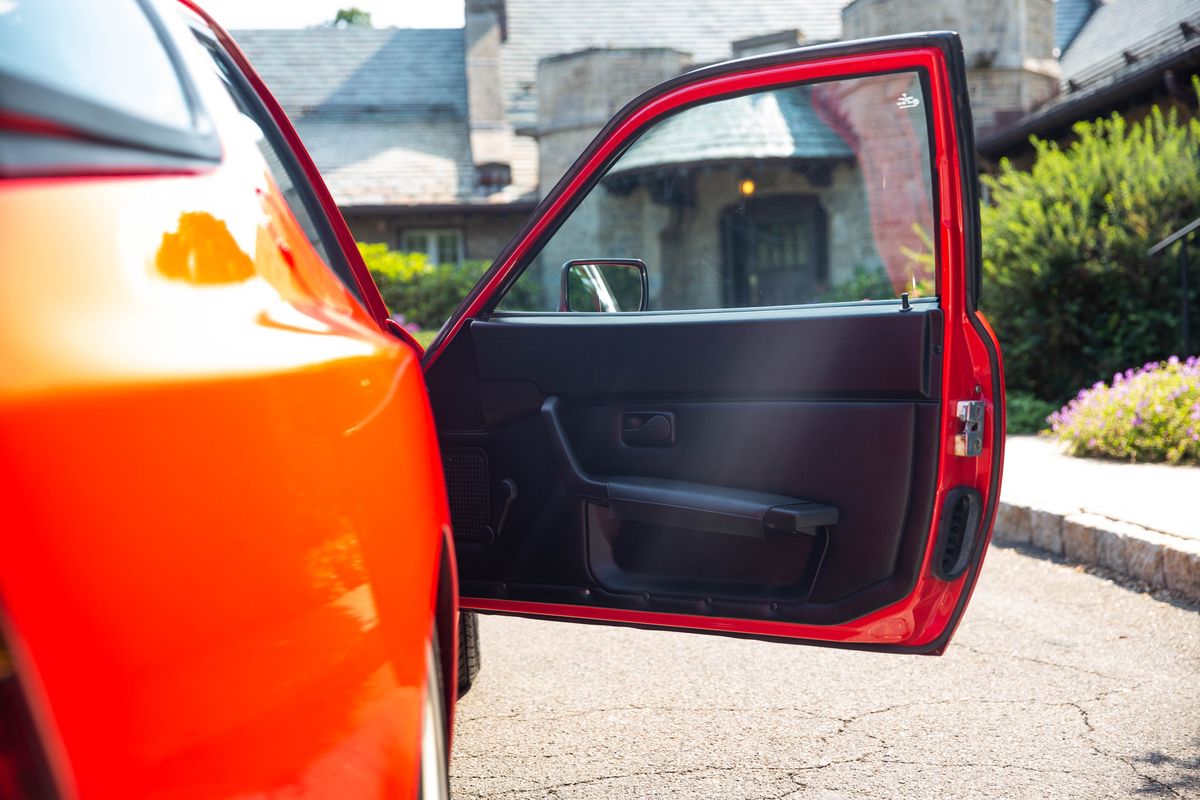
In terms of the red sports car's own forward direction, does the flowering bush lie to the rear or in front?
in front

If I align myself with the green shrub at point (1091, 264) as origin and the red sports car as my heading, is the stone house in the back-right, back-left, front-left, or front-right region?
back-right

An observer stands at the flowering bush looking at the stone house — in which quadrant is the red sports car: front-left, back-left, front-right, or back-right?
back-left

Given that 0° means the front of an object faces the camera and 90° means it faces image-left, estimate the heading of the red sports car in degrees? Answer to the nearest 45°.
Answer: approximately 180°

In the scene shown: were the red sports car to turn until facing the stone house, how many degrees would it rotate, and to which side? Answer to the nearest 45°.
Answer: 0° — it already faces it

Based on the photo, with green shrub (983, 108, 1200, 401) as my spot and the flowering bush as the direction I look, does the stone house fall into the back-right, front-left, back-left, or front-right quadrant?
back-right

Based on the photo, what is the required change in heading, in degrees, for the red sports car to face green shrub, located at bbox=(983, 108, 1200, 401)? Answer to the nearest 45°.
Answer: approximately 45° to its right
